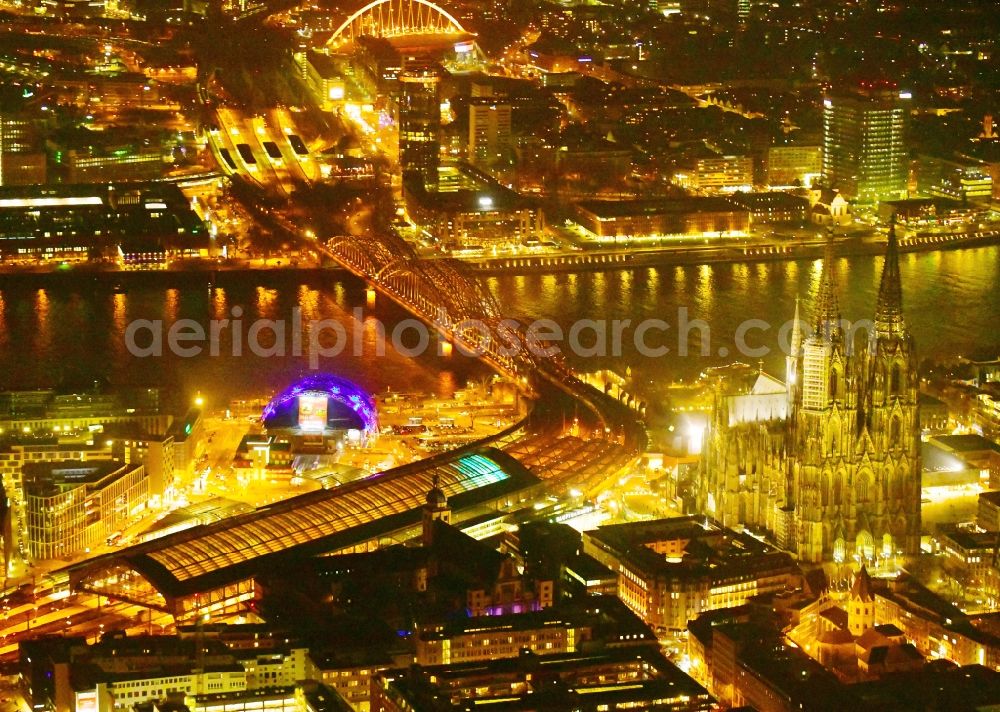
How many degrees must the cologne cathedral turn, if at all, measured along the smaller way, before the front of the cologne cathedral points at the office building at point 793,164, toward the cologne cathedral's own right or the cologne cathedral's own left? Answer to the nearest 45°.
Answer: approximately 135° to the cologne cathedral's own left

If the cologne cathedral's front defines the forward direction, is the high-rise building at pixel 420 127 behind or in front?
behind

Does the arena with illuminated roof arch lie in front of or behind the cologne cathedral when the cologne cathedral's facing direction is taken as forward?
behind

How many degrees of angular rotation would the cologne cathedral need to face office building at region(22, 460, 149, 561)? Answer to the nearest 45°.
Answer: approximately 135° to its right

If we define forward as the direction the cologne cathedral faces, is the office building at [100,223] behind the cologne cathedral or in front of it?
behind

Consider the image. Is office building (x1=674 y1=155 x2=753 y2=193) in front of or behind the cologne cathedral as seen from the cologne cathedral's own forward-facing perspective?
behind

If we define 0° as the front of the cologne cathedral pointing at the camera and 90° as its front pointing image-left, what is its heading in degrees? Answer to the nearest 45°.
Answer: approximately 315°
